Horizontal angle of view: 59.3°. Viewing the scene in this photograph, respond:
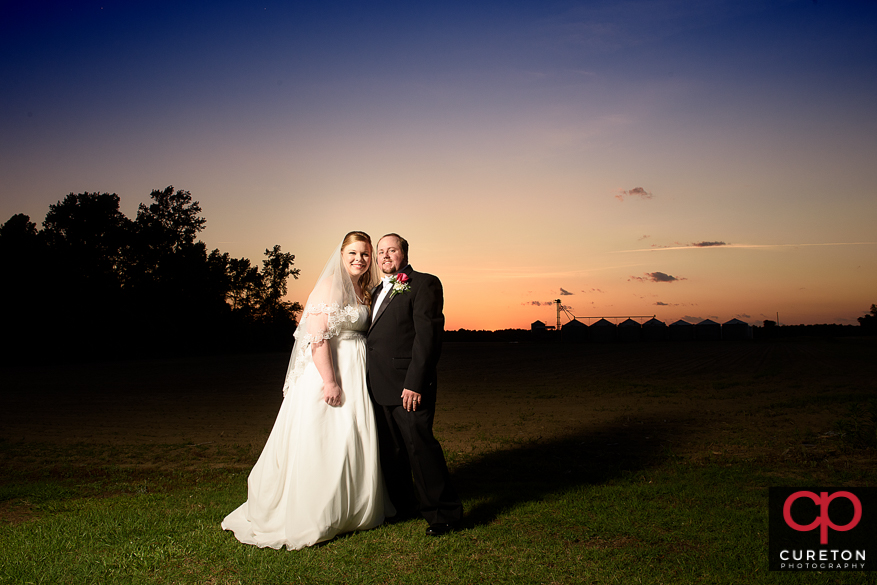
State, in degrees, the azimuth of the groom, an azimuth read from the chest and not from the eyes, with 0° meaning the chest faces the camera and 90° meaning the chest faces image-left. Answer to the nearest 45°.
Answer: approximately 45°

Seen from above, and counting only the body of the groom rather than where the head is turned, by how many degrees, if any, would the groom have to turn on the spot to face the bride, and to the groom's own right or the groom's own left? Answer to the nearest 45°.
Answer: approximately 45° to the groom's own right

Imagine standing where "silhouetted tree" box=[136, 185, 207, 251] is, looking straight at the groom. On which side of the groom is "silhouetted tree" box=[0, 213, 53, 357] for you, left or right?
right

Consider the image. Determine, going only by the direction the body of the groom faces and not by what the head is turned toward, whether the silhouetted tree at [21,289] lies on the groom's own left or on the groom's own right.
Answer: on the groom's own right

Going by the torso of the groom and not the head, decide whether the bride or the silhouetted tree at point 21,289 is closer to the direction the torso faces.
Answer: the bride

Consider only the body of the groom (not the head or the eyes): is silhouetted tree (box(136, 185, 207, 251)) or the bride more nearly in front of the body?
the bride
